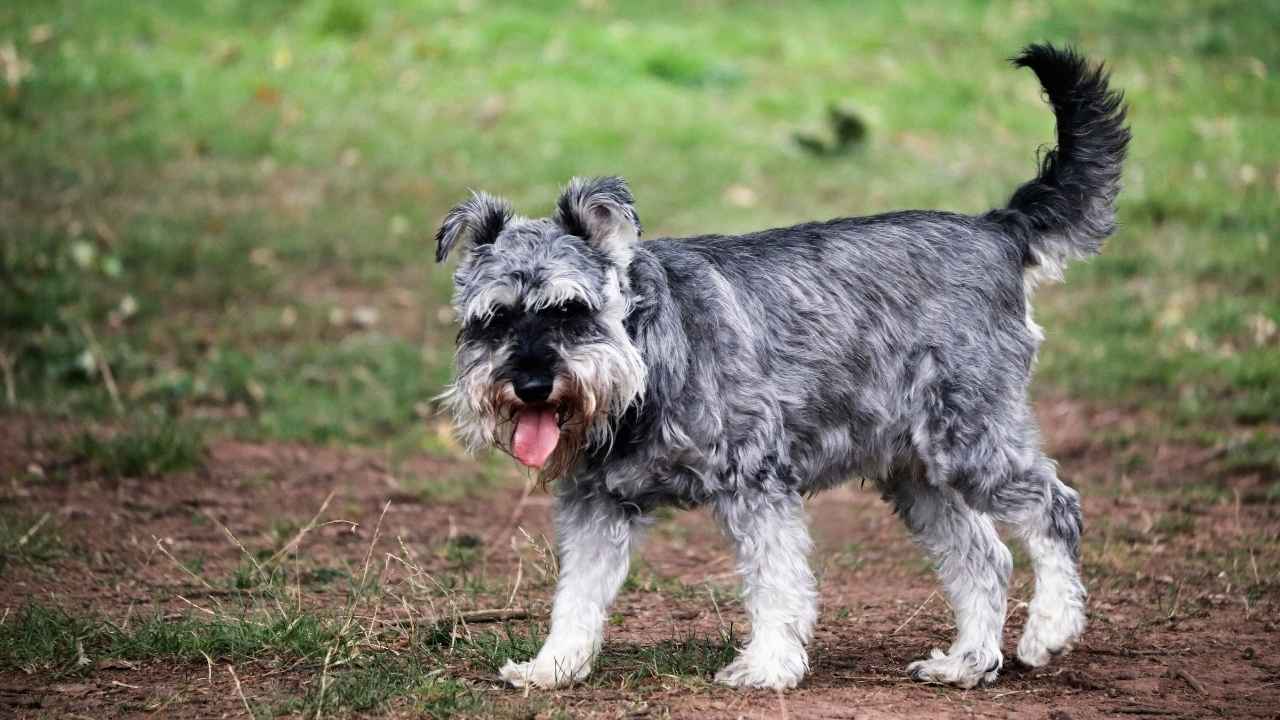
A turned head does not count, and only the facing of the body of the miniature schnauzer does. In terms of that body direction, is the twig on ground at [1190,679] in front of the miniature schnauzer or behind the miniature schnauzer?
behind

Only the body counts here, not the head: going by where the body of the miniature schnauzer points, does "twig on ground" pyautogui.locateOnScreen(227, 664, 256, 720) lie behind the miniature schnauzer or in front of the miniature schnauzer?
in front

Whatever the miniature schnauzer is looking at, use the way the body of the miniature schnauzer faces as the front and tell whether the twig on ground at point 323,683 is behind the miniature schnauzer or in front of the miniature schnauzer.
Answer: in front

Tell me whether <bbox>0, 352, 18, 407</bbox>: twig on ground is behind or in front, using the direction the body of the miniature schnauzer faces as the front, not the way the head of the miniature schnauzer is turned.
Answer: in front

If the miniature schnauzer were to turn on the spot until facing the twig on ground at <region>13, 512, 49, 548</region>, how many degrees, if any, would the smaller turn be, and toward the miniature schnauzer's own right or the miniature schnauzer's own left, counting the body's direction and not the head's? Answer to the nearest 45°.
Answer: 0° — it already faces it

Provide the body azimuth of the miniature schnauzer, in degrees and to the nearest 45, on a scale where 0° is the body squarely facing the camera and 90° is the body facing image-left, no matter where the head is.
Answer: approximately 90°

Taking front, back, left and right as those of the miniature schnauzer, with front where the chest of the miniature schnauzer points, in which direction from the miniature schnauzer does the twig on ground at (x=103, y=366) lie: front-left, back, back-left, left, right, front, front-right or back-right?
front-right
